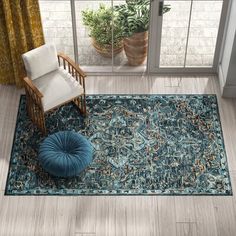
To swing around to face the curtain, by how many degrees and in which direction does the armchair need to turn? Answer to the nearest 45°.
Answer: approximately 180°

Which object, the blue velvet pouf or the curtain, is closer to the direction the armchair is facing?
the blue velvet pouf

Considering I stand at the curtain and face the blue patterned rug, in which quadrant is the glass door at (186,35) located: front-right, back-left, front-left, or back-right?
front-left

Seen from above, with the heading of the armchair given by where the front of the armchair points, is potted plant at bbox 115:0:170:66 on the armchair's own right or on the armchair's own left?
on the armchair's own left

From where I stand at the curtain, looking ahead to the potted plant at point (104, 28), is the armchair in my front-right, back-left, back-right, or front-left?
front-right

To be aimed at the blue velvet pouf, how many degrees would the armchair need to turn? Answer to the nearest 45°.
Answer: approximately 45° to its right

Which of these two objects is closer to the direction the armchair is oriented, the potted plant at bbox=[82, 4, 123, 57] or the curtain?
the potted plant

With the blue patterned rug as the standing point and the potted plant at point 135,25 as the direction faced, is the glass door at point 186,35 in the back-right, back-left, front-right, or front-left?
front-right

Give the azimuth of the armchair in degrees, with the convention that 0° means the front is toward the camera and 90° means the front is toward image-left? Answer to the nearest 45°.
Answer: approximately 315°

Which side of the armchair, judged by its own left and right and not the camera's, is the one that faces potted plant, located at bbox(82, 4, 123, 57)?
left

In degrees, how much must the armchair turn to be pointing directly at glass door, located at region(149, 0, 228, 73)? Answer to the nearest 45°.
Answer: approximately 45° to its left
